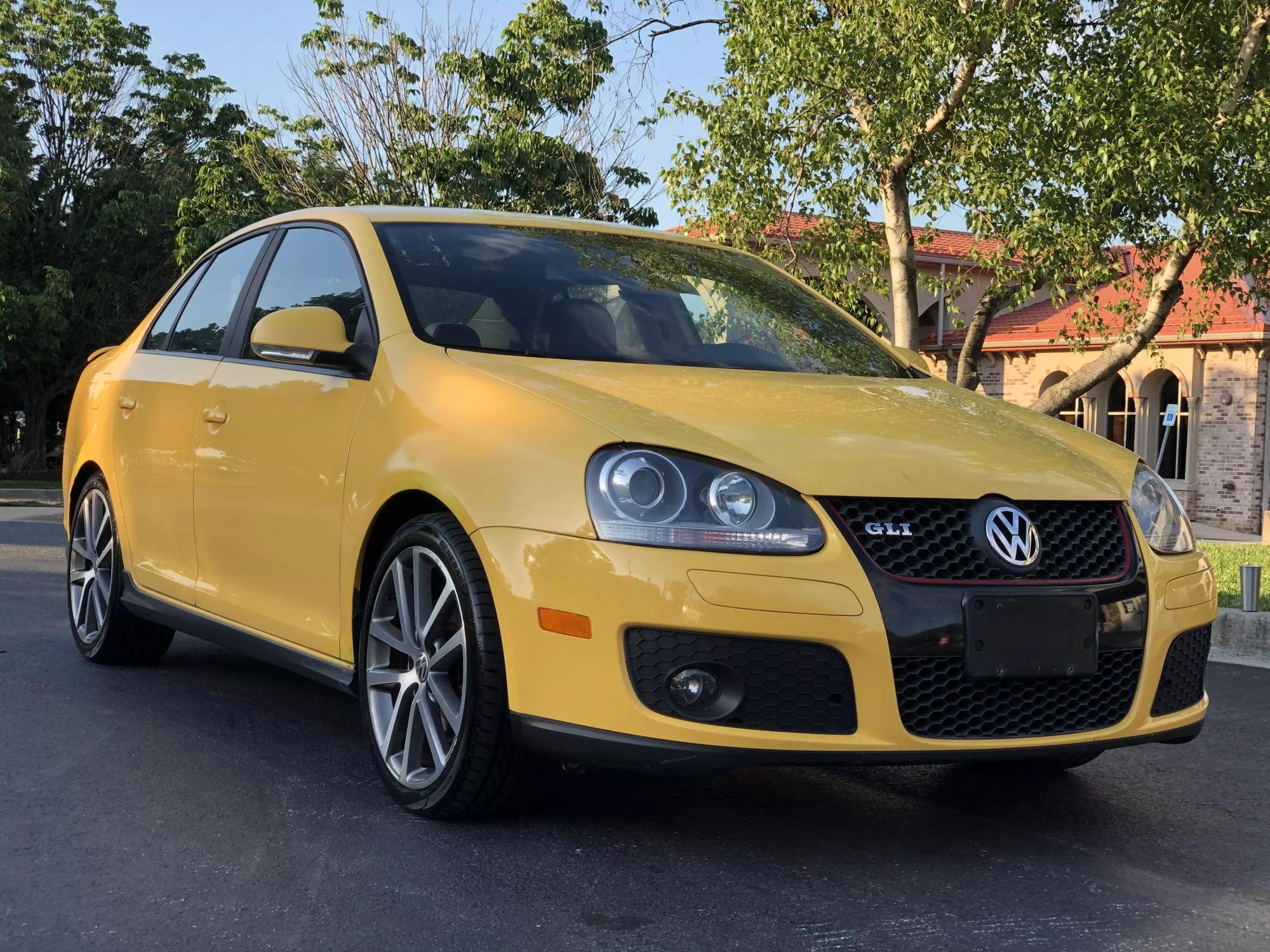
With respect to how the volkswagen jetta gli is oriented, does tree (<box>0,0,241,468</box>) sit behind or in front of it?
behind

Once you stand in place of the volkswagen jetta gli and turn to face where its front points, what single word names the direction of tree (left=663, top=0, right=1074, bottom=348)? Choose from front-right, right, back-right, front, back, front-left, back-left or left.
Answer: back-left

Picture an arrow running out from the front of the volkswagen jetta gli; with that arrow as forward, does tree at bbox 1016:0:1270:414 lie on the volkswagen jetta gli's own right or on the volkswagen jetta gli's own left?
on the volkswagen jetta gli's own left

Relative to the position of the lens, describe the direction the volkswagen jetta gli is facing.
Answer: facing the viewer and to the right of the viewer

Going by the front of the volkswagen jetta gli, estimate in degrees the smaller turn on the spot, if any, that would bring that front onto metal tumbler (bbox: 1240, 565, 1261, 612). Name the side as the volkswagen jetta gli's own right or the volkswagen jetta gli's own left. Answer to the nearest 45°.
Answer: approximately 90° to the volkswagen jetta gli's own left

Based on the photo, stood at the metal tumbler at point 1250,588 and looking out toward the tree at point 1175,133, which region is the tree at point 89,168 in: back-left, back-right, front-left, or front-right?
front-left

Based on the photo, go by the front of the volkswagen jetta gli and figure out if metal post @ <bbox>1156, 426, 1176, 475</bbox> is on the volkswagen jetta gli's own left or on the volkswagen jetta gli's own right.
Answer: on the volkswagen jetta gli's own left

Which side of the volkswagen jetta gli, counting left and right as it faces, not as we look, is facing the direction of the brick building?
left
